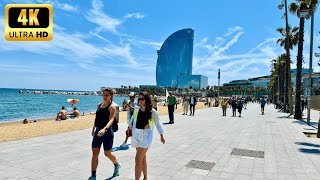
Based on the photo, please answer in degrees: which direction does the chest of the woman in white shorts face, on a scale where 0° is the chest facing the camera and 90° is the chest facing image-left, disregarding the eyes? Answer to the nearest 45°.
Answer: approximately 45°

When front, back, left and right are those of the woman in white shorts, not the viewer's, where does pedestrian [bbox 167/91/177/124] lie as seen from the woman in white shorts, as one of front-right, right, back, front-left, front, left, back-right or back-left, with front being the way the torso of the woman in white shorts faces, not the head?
back-right
